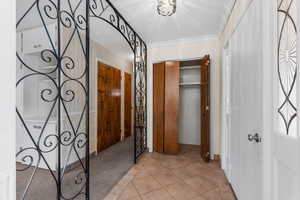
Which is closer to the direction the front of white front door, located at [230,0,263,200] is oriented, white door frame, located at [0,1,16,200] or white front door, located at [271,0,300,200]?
the white door frame

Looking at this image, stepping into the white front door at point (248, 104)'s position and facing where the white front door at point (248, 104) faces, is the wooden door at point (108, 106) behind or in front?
in front

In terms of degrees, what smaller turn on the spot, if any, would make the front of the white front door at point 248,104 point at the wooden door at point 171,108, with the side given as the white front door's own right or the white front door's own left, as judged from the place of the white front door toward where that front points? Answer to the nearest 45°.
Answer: approximately 45° to the white front door's own right

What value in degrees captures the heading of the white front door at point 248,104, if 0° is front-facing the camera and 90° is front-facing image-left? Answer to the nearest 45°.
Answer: approximately 90°

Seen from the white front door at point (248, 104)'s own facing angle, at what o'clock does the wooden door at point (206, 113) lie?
The wooden door is roughly at 2 o'clock from the white front door.

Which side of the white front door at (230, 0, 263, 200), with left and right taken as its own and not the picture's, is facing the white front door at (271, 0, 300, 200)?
left

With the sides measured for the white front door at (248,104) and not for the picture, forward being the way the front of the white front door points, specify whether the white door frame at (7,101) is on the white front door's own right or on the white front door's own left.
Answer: on the white front door's own left

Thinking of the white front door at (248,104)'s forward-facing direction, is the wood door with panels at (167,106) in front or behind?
in front

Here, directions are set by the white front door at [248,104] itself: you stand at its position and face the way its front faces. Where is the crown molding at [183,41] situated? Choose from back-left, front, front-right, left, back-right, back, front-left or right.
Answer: front-right
